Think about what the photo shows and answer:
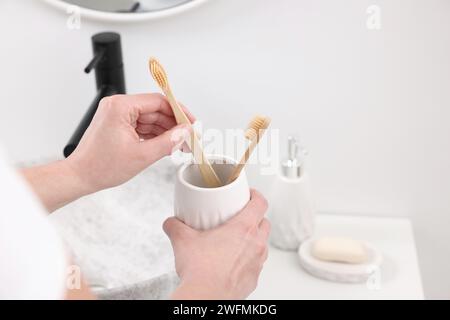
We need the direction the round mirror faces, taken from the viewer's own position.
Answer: facing the viewer

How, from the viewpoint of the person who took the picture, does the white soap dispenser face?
facing the viewer and to the right of the viewer

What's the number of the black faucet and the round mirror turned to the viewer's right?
0

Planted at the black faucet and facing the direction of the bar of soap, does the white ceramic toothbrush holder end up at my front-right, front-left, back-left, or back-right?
front-right

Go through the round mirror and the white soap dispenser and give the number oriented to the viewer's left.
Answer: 0

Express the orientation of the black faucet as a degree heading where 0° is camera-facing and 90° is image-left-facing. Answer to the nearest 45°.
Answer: approximately 45°
